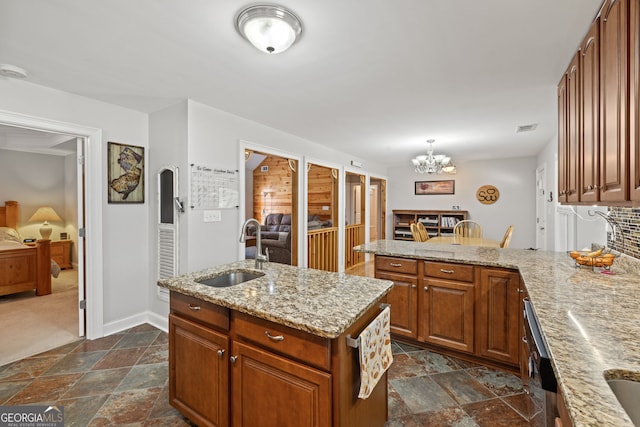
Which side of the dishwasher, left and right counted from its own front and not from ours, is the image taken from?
left

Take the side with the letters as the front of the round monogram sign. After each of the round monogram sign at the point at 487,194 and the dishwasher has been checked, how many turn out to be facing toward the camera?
1

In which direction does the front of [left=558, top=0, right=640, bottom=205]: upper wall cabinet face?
to the viewer's left

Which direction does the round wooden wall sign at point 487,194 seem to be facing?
toward the camera

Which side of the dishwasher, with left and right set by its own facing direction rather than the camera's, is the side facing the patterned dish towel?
front

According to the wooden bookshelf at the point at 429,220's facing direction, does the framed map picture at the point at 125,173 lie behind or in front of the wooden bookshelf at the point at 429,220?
in front

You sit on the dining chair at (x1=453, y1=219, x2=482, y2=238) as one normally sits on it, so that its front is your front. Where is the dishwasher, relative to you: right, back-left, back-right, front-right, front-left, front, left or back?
front

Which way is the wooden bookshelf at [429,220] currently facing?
toward the camera

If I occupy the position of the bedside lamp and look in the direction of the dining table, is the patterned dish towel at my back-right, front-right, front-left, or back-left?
front-right

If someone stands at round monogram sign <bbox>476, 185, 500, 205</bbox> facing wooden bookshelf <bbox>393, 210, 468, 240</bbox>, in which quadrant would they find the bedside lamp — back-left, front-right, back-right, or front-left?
front-left

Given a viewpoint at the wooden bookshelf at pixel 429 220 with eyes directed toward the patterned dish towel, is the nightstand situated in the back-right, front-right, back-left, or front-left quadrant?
front-right

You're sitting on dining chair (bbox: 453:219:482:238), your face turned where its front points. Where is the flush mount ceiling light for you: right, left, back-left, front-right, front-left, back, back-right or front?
front

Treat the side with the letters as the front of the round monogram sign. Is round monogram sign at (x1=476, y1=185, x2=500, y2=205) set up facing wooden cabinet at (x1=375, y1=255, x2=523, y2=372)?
yes

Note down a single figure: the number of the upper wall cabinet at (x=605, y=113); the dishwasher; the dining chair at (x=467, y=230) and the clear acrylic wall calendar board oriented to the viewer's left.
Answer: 2

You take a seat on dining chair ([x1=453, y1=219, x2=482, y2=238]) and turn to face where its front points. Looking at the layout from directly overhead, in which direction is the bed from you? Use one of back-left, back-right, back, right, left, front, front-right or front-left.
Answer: front-right

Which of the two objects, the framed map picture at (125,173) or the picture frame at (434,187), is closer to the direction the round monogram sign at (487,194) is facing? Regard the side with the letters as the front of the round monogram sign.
the framed map picture

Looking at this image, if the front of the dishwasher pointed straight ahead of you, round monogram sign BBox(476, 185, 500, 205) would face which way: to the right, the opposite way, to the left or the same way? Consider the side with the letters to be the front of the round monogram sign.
to the left
